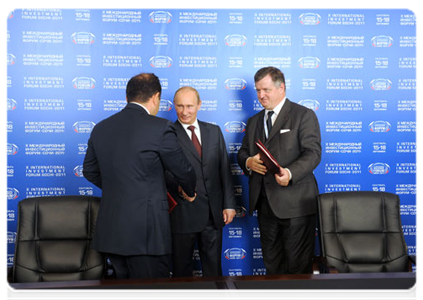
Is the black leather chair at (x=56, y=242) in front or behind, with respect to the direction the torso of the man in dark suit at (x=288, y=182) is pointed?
in front

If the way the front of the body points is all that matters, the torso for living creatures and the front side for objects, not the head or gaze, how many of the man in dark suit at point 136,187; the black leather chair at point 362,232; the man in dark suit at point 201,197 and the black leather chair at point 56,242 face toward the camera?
3

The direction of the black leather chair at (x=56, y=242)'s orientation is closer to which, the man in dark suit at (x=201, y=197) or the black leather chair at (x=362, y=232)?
the black leather chair

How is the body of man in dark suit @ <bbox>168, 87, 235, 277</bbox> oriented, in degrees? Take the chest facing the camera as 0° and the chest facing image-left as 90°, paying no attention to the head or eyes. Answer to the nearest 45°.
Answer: approximately 0°

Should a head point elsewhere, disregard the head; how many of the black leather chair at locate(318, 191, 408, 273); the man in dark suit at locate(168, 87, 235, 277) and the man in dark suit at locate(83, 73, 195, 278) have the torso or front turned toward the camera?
2

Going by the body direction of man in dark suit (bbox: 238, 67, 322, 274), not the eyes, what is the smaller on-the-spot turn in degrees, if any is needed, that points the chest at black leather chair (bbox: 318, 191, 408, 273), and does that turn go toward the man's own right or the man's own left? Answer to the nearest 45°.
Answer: approximately 90° to the man's own left

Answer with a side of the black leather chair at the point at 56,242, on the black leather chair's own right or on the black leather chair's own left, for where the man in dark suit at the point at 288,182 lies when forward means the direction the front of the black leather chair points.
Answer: on the black leather chair's own left

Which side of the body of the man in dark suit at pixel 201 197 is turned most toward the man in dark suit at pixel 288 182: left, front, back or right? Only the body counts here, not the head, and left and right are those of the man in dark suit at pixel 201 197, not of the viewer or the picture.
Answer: left

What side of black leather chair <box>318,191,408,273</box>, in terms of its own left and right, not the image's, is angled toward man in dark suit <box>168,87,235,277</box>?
right

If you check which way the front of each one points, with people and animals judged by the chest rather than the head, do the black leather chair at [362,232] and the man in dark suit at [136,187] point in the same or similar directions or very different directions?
very different directions

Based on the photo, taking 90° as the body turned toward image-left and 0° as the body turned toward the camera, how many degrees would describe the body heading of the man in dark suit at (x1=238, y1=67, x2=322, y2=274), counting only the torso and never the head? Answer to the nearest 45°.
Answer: approximately 45°
